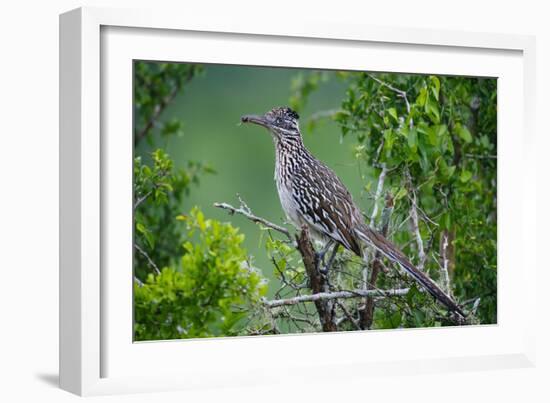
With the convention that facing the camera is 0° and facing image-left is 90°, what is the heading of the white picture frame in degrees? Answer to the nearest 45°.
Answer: approximately 315°
